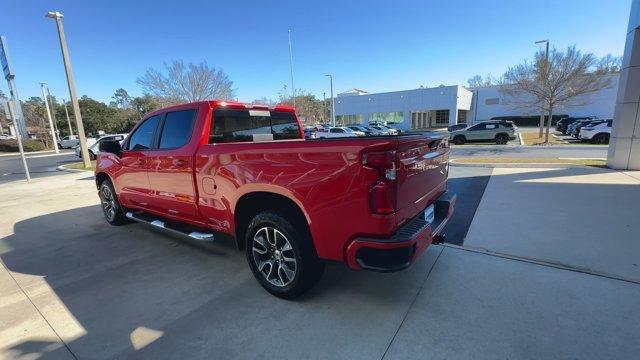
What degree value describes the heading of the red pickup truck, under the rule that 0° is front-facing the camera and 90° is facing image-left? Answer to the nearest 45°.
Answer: approximately 135°

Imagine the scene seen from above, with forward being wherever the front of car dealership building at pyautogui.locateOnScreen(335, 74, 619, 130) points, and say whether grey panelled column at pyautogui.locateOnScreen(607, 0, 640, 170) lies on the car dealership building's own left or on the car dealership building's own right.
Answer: on the car dealership building's own left

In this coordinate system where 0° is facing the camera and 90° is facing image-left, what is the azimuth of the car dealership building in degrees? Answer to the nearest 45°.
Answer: approximately 45°

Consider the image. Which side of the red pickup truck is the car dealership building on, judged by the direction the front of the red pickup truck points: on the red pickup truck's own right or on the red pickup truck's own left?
on the red pickup truck's own right

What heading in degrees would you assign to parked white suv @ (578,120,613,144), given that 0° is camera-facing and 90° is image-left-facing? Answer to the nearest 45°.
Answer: approximately 45°

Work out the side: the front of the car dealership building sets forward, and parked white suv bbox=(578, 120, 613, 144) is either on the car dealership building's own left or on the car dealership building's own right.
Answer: on the car dealership building's own left

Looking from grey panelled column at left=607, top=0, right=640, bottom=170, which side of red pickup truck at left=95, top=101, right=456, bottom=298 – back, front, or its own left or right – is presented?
right

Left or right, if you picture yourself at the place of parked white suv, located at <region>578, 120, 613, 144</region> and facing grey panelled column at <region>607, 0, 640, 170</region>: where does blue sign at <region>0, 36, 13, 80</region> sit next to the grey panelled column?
right
